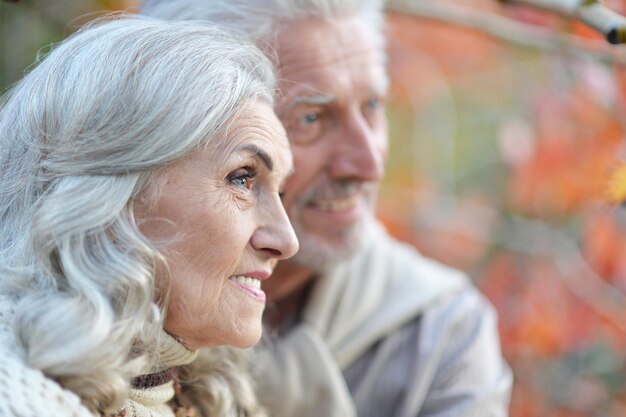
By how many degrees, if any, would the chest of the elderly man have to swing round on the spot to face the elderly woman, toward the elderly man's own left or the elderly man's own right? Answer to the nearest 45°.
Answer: approximately 90° to the elderly man's own right

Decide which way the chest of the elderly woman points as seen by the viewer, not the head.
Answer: to the viewer's right

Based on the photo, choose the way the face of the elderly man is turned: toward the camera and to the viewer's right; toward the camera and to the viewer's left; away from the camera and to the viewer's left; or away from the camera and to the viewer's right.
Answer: toward the camera and to the viewer's right

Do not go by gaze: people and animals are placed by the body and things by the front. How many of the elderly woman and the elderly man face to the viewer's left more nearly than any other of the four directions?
0

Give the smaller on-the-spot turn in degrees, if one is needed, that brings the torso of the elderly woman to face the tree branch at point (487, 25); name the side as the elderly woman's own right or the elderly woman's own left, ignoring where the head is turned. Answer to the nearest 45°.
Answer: approximately 45° to the elderly woman's own left

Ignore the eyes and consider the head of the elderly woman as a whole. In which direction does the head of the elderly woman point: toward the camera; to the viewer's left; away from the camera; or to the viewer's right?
to the viewer's right

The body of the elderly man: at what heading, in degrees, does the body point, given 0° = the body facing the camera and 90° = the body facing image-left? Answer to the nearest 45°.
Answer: approximately 315°

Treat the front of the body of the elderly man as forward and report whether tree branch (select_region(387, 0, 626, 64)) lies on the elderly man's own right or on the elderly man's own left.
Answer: on the elderly man's own left
